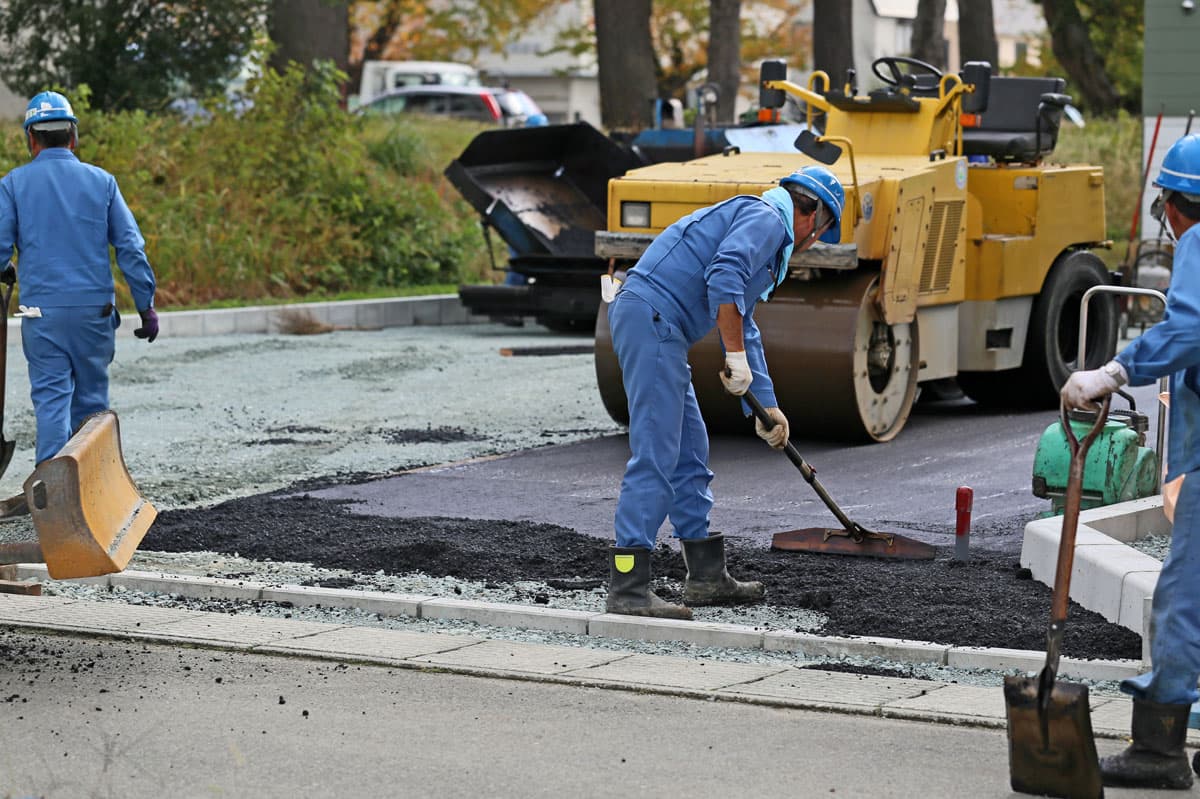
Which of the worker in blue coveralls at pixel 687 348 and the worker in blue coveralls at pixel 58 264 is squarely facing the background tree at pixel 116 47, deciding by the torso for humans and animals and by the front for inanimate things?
the worker in blue coveralls at pixel 58 264

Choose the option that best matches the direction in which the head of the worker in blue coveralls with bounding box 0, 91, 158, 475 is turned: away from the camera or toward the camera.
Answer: away from the camera

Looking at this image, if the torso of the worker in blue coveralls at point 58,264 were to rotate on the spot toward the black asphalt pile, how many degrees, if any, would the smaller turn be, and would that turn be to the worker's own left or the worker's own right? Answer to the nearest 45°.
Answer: approximately 135° to the worker's own right

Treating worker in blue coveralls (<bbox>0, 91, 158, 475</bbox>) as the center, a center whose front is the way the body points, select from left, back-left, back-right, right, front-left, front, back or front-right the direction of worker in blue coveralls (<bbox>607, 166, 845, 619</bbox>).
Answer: back-right

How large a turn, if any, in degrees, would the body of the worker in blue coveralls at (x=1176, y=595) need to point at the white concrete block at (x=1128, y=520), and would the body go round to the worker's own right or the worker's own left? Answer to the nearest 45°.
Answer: approximately 90° to the worker's own right

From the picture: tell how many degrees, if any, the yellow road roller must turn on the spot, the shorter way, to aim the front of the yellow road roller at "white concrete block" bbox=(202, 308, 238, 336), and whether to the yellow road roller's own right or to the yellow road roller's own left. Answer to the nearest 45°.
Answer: approximately 90° to the yellow road roller's own right

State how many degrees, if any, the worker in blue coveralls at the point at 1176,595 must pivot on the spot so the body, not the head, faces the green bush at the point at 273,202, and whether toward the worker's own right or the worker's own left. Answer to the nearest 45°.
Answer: approximately 45° to the worker's own right

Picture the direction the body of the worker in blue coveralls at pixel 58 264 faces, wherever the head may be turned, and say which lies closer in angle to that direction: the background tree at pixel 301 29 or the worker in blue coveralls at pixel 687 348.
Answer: the background tree

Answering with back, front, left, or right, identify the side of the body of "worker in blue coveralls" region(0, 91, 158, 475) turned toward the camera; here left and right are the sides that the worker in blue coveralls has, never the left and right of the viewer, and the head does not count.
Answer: back

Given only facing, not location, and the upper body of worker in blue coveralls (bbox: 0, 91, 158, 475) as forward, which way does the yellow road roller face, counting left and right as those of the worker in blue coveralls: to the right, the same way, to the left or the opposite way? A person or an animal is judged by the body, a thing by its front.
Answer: to the left

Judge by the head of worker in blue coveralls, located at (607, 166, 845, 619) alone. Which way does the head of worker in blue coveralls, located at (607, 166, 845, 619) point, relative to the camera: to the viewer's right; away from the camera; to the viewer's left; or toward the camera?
to the viewer's right

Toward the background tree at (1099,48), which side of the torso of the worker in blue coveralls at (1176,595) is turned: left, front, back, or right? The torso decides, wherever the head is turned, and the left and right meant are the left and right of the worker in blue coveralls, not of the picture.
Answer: right

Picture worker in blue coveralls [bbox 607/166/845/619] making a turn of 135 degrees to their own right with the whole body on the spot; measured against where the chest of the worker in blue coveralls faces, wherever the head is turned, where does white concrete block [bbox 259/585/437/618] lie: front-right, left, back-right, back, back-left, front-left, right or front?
front-right

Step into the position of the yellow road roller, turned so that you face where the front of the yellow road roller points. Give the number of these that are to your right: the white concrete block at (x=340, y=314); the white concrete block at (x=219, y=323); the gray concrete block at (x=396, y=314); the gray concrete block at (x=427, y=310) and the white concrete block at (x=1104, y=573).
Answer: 4

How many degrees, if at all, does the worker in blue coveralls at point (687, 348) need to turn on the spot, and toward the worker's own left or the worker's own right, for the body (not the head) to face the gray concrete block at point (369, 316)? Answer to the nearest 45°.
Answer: approximately 90° to the worker's own left

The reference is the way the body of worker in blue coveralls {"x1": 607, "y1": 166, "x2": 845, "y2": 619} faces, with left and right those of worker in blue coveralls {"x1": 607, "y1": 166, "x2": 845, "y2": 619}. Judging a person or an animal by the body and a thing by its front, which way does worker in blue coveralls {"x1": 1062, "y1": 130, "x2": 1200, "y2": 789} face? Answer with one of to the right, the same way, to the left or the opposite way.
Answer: the opposite way

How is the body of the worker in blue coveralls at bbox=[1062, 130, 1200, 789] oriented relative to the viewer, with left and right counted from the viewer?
facing to the left of the viewer

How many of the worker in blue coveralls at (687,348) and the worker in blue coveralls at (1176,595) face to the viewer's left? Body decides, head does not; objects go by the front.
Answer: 1

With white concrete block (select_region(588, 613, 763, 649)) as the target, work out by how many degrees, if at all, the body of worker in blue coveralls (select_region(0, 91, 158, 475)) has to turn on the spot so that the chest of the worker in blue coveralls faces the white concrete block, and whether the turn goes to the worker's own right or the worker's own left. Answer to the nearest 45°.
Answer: approximately 135° to the worker's own right
